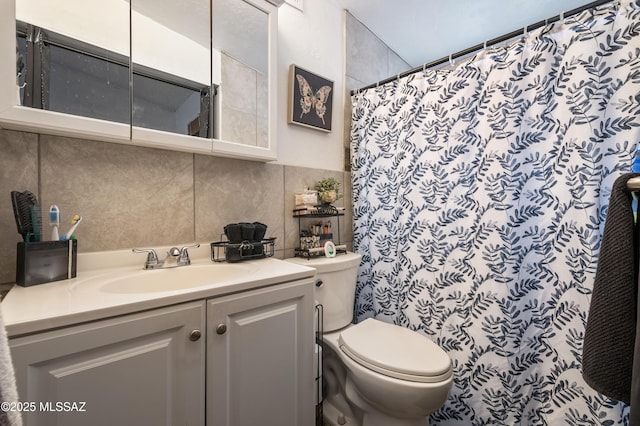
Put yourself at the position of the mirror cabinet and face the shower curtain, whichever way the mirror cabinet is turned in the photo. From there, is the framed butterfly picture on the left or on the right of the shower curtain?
left

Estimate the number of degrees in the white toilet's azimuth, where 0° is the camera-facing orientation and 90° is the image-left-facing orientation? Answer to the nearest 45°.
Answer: approximately 315°

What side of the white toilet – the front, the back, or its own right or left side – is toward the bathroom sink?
right

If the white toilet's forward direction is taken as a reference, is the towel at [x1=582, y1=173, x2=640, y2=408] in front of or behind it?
in front

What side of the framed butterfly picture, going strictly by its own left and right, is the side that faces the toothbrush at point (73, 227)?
right

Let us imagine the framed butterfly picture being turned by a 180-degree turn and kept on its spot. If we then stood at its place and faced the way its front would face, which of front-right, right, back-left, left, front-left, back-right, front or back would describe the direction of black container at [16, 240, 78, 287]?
left

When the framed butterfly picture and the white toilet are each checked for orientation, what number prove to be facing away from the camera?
0

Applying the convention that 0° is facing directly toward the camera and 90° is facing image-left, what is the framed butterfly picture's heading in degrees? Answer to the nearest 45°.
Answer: approximately 315°
